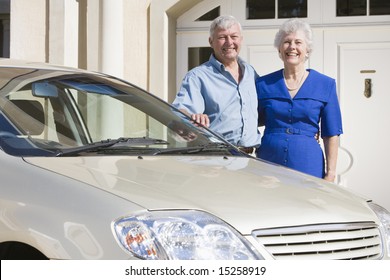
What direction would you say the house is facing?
toward the camera

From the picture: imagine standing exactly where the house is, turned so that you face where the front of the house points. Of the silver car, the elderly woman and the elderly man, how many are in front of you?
3

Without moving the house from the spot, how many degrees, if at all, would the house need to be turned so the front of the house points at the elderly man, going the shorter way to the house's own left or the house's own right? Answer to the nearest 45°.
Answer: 0° — it already faces them

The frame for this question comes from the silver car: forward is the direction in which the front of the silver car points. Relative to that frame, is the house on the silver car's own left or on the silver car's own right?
on the silver car's own left

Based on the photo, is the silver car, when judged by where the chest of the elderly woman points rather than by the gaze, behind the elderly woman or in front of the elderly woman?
in front

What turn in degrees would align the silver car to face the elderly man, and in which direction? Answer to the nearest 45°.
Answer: approximately 135° to its left

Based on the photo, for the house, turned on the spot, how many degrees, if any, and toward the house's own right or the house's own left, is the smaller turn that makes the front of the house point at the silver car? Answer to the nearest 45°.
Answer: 0° — it already faces it

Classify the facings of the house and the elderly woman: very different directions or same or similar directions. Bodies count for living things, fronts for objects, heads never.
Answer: same or similar directions

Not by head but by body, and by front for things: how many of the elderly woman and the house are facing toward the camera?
2

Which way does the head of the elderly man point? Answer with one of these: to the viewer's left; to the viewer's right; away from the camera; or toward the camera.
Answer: toward the camera

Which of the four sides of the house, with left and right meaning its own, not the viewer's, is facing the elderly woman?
front

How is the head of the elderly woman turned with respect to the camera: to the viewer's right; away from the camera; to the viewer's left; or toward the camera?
toward the camera

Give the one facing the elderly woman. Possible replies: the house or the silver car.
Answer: the house
